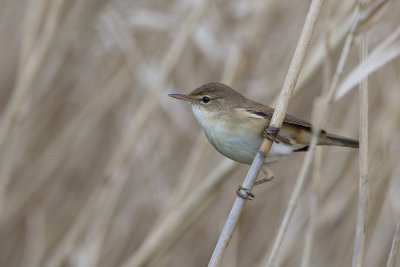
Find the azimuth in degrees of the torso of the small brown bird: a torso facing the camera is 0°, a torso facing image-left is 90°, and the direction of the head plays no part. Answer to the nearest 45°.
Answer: approximately 90°

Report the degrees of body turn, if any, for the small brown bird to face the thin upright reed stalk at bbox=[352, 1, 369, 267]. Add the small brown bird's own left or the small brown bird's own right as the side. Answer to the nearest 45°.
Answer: approximately 135° to the small brown bird's own left
